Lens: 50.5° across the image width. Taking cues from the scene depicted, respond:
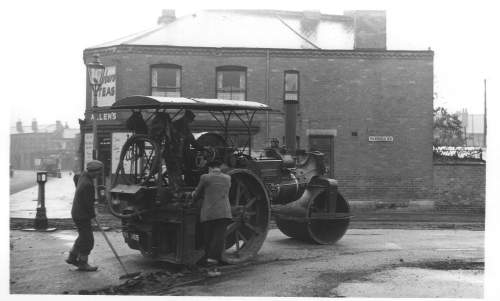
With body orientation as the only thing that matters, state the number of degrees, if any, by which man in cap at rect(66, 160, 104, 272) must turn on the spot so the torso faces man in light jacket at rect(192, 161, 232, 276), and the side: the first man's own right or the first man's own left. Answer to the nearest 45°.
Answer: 0° — they already face them

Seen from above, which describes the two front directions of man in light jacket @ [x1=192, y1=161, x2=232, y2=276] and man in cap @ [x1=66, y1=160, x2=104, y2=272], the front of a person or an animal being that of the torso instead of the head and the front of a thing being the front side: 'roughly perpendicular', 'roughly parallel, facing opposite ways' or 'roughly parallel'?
roughly perpendicular

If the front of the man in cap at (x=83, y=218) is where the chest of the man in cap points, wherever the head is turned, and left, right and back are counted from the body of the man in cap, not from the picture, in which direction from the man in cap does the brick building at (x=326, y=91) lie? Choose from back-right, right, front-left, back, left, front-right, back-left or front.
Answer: front-left

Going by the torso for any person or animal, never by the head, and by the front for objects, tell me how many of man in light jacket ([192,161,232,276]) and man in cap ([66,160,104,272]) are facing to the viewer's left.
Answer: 0

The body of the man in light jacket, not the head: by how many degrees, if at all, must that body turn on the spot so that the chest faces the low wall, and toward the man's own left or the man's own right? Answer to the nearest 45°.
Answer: approximately 45° to the man's own right

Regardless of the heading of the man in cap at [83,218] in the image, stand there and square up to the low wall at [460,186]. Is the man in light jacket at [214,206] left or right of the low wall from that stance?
right

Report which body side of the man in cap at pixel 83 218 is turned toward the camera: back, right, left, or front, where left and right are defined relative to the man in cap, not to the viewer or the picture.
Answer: right

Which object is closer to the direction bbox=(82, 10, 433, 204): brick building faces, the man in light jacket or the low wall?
the man in light jacket

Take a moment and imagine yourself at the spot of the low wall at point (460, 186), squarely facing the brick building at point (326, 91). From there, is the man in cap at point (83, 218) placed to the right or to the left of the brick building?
left

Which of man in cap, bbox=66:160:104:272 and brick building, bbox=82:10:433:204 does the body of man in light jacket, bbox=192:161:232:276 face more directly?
the brick building

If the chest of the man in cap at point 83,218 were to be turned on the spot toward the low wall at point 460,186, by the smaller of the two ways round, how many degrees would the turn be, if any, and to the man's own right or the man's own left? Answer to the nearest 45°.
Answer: approximately 45° to the man's own left

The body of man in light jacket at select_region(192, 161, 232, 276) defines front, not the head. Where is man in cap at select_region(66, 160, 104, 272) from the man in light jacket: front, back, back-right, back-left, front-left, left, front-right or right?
left

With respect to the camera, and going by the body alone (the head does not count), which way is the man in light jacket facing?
away from the camera
